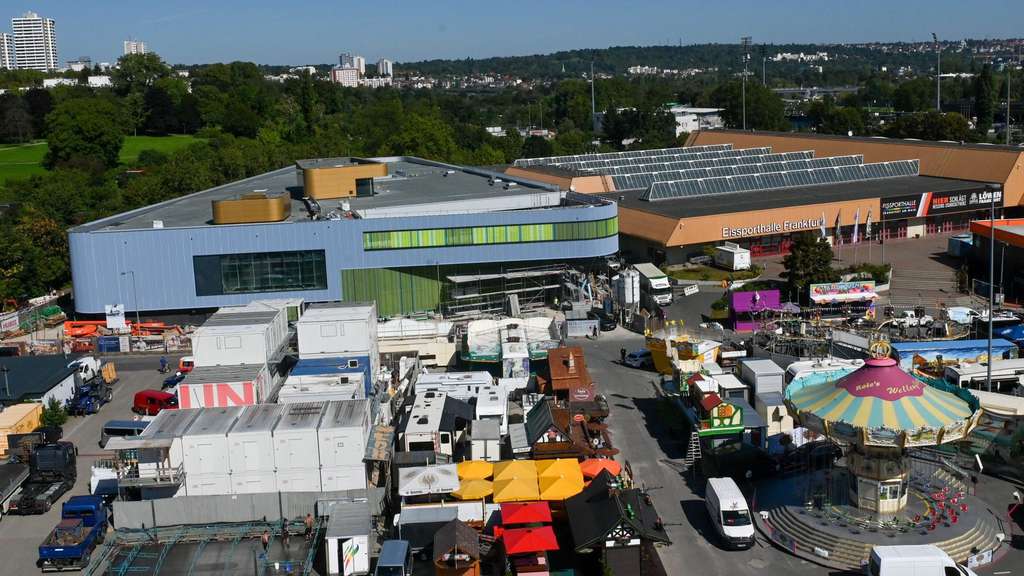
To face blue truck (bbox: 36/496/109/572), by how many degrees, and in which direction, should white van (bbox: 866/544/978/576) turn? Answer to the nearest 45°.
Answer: approximately 180°

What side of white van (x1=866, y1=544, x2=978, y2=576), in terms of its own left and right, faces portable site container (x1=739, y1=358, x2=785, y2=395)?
left

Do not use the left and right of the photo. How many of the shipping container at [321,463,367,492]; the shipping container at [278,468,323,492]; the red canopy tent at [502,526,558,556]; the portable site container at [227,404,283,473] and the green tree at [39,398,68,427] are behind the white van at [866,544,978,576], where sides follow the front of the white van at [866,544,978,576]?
5

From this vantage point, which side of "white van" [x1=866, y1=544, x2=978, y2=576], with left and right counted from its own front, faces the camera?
right

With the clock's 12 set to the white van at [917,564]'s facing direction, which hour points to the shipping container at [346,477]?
The shipping container is roughly at 6 o'clock from the white van.

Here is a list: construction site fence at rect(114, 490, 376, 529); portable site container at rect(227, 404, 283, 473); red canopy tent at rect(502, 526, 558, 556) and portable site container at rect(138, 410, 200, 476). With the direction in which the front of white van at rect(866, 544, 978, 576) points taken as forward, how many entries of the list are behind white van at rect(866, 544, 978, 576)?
4

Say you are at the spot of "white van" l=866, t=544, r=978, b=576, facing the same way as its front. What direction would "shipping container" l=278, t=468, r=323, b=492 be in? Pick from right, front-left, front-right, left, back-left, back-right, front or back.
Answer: back

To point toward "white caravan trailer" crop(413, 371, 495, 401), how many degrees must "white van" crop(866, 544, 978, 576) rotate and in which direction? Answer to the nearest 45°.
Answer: approximately 135° to its left

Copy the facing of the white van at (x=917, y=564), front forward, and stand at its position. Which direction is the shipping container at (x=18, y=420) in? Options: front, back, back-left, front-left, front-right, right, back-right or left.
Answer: back

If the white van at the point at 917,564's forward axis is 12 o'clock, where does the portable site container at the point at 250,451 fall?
The portable site container is roughly at 6 o'clock from the white van.

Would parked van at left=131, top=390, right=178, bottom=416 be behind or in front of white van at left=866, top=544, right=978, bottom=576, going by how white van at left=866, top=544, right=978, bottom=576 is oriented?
behind

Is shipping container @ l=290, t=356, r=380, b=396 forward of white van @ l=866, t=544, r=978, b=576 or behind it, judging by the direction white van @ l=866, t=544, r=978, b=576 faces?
behind

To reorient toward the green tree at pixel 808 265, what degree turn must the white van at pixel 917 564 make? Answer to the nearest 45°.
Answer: approximately 90° to its left

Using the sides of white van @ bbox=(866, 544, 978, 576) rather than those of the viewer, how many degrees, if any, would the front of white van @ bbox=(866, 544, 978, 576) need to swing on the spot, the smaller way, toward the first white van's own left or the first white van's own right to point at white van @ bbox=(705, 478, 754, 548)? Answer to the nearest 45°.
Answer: approximately 135° to the first white van's own left
